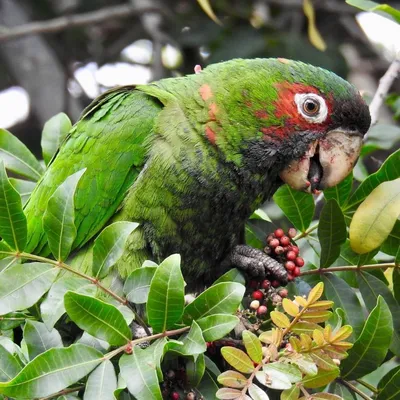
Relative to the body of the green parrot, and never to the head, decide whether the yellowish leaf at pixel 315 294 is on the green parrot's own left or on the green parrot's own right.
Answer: on the green parrot's own right

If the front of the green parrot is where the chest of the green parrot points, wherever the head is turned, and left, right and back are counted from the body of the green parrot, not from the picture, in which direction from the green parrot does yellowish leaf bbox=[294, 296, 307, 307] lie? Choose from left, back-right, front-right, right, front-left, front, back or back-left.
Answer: right

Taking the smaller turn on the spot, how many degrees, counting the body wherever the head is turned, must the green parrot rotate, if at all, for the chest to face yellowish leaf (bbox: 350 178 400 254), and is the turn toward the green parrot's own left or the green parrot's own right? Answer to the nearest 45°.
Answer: approximately 45° to the green parrot's own right

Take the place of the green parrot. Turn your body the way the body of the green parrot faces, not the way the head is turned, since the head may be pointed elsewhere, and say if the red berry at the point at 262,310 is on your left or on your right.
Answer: on your right

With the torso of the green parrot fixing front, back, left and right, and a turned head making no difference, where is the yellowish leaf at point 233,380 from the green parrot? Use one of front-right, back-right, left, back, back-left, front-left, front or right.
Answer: right

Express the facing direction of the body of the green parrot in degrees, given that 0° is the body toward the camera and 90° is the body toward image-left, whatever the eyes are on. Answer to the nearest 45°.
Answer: approximately 270°

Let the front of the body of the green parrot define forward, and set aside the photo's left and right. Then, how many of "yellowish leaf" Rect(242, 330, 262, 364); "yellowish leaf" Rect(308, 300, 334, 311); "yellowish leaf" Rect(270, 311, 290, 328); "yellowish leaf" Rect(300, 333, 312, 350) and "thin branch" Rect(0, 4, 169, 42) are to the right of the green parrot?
4

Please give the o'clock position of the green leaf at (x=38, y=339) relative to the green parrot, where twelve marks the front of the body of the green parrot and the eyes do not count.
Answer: The green leaf is roughly at 4 o'clock from the green parrot.

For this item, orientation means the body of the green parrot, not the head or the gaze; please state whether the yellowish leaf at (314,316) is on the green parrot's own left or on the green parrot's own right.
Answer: on the green parrot's own right

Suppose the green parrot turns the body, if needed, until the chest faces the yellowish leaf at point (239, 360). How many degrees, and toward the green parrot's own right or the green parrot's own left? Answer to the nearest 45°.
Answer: approximately 90° to the green parrot's own right

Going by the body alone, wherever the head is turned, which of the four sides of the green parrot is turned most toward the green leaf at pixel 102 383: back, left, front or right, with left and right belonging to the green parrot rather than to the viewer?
right

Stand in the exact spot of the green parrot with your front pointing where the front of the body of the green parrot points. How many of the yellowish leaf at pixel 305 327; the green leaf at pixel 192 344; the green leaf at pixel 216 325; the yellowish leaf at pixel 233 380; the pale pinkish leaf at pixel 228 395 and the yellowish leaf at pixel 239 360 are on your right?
6

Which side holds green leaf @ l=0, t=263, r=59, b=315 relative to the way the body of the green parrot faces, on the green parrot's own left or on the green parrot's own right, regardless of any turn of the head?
on the green parrot's own right

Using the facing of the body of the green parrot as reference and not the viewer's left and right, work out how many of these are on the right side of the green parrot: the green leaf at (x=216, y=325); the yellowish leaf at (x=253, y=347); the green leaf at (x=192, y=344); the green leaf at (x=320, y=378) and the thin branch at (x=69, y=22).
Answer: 4
